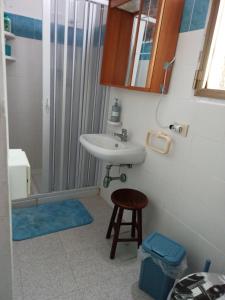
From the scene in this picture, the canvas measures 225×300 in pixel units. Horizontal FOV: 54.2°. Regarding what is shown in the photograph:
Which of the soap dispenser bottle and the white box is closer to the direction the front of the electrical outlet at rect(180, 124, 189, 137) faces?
the white box

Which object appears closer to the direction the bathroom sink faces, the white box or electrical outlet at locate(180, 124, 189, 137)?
the white box

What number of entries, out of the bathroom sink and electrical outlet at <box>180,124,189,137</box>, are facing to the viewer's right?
0

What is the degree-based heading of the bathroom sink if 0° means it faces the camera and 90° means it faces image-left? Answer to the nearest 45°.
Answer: approximately 45°

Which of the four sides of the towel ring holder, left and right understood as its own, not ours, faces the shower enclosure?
right

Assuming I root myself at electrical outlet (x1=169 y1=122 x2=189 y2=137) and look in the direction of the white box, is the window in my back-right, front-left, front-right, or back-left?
back-left

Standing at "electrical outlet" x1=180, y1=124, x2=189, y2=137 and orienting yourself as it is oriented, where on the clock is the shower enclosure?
The shower enclosure is roughly at 2 o'clock from the electrical outlet.

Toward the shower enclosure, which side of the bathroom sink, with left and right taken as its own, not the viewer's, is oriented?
right

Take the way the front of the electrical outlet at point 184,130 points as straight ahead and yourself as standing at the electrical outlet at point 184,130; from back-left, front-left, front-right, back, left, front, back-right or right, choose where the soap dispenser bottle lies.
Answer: right

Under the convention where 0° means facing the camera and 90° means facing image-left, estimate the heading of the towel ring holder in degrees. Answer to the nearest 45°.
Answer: approximately 45°
